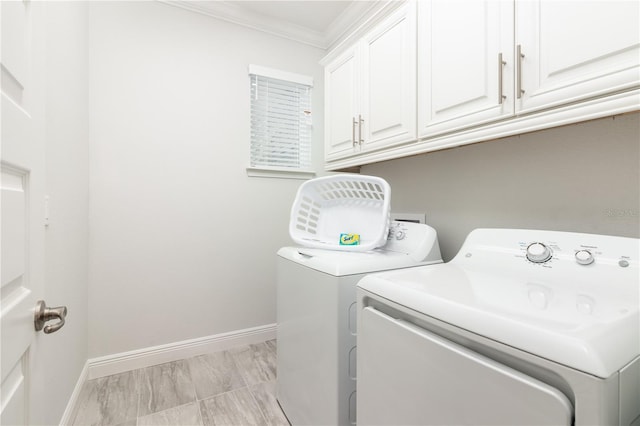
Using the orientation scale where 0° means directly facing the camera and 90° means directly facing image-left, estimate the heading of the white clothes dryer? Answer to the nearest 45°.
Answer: approximately 45°

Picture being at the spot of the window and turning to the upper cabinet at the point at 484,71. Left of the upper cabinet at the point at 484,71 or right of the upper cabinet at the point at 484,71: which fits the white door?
right

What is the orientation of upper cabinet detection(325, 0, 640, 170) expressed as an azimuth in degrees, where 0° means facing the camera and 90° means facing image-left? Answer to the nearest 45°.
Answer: approximately 45°
